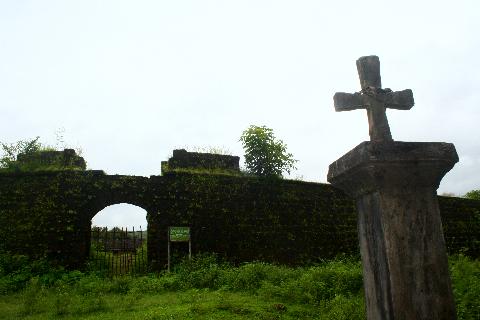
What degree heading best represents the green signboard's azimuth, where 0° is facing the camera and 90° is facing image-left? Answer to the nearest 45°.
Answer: approximately 0°

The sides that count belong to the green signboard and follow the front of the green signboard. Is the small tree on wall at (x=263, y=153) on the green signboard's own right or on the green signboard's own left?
on the green signboard's own left

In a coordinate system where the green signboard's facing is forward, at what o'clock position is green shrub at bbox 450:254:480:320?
The green shrub is roughly at 11 o'clock from the green signboard.

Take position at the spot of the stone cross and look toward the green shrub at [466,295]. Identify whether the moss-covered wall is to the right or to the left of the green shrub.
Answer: left

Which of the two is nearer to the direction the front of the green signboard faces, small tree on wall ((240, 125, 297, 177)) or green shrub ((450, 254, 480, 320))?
the green shrub
